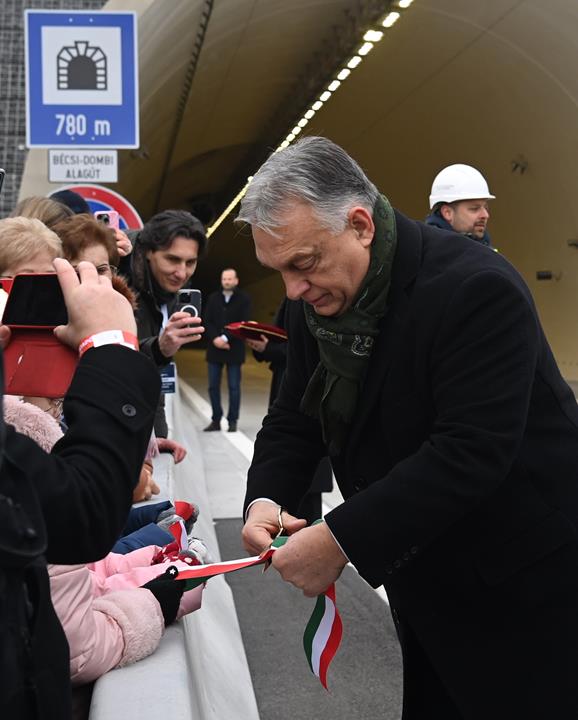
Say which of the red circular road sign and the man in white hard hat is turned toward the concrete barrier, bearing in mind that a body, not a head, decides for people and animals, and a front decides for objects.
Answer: the red circular road sign

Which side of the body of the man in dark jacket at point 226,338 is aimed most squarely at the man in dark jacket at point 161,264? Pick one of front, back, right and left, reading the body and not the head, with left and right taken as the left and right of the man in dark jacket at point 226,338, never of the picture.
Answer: front

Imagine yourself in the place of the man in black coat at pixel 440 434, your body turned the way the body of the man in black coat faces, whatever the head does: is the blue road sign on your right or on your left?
on your right

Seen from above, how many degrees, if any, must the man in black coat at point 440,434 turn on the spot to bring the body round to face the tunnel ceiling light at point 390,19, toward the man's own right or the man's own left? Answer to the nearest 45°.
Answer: approximately 135° to the man's own right

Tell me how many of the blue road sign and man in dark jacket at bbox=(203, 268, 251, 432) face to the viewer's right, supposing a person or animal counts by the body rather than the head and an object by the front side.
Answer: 0

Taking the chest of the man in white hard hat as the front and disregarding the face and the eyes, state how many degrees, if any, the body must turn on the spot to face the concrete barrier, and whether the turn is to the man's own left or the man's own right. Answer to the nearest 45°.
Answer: approximately 90° to the man's own right

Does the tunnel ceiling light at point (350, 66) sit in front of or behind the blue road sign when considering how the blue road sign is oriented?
behind

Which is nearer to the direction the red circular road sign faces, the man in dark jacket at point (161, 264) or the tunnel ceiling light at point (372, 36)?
the man in dark jacket

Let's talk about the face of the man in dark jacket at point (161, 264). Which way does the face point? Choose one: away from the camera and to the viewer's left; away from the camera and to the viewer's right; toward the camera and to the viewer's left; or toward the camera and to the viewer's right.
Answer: toward the camera and to the viewer's right

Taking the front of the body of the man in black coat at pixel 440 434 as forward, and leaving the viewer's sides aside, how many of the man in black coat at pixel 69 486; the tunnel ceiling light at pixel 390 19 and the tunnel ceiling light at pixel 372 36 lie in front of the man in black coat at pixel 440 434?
1

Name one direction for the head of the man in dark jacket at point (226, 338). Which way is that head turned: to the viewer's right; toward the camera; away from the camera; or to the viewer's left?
toward the camera

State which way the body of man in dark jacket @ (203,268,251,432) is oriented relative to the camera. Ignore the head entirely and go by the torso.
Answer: toward the camera

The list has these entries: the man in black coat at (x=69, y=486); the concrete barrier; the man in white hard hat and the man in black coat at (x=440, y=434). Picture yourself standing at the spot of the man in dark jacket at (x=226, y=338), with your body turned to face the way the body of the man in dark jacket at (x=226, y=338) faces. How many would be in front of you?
4

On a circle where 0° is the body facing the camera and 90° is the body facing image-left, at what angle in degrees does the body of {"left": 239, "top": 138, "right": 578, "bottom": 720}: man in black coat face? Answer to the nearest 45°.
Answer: approximately 45°

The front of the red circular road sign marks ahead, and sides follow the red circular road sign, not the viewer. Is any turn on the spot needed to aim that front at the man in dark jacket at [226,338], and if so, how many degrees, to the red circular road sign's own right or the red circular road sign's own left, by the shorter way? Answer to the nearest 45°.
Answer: approximately 135° to the red circular road sign's own left

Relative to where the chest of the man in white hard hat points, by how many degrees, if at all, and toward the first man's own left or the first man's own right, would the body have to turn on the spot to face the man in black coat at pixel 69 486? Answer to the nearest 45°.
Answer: approximately 90° to the first man's own right

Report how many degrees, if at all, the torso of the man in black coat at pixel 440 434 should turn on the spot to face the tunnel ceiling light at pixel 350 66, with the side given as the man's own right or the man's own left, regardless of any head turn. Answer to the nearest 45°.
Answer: approximately 135° to the man's own right

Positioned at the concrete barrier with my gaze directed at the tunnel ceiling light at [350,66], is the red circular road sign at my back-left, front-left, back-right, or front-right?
front-left
